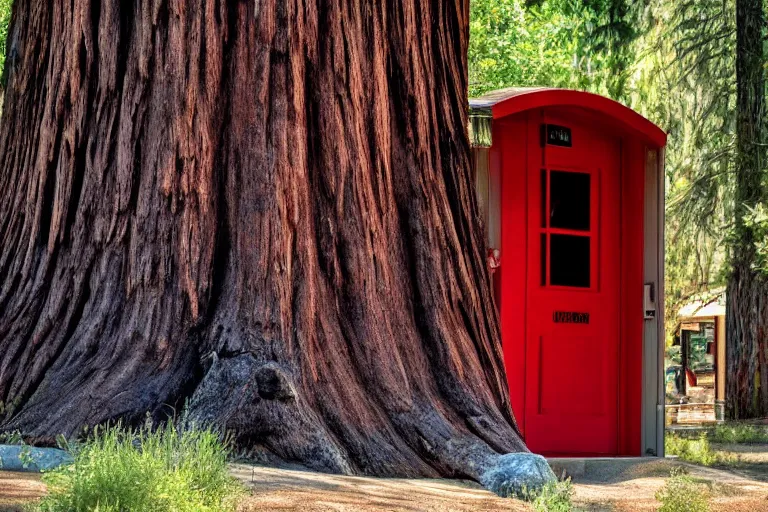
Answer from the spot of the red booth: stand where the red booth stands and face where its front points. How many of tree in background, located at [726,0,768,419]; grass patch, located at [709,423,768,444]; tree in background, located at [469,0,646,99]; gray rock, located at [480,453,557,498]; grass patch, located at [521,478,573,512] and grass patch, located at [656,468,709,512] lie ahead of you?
3

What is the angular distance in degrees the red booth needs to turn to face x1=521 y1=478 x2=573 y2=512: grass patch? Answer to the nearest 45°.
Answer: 0° — it already faces it

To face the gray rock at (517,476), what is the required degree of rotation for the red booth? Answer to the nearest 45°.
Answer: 0° — it already faces it

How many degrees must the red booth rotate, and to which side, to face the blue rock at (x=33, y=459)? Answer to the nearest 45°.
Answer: approximately 45° to its right

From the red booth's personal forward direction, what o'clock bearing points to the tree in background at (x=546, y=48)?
The tree in background is roughly at 6 o'clock from the red booth.

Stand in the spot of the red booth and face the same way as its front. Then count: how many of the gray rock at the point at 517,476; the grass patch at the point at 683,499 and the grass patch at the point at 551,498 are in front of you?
3

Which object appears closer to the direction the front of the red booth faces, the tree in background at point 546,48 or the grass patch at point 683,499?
the grass patch

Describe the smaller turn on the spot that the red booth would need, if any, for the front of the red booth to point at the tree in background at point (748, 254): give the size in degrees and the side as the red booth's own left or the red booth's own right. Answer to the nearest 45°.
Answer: approximately 180°

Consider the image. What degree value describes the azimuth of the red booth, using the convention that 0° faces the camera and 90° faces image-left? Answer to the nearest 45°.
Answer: approximately 0°
